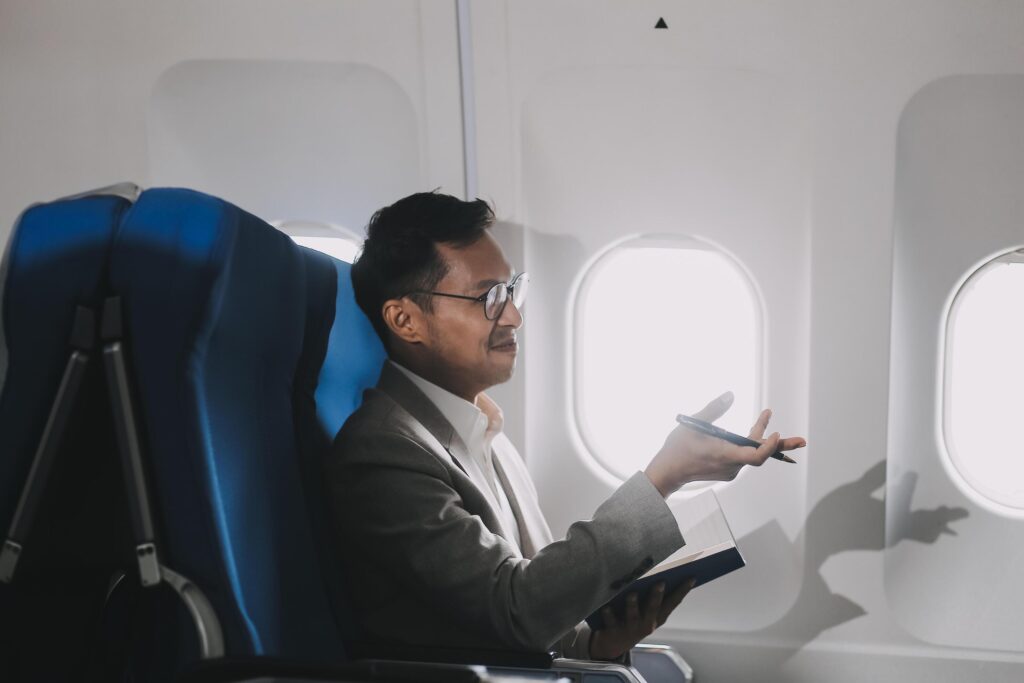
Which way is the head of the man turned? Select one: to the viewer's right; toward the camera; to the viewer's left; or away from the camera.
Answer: to the viewer's right

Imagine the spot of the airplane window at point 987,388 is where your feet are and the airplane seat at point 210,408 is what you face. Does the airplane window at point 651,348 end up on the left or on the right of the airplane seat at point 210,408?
right

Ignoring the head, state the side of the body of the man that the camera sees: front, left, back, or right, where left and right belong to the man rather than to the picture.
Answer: right

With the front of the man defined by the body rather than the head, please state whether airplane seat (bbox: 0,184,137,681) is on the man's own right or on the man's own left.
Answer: on the man's own right

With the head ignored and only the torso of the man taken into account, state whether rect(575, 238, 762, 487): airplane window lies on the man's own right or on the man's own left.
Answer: on the man's own left

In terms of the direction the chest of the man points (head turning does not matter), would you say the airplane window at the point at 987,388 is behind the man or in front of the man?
in front
